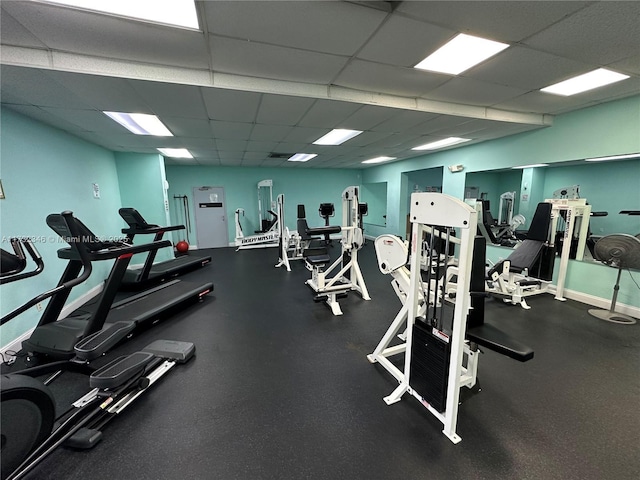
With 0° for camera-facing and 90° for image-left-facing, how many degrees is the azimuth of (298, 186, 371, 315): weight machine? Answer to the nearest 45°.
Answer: approximately 45°

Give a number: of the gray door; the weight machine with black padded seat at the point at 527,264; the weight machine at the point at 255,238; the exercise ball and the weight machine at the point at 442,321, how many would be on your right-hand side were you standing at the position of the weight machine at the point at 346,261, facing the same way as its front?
3
